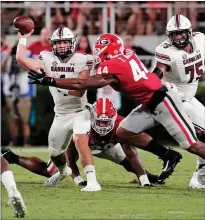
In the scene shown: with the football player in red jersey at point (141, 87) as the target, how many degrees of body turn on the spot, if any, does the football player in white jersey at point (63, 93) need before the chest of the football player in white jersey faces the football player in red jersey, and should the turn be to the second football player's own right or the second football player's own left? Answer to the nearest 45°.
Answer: approximately 45° to the second football player's own left

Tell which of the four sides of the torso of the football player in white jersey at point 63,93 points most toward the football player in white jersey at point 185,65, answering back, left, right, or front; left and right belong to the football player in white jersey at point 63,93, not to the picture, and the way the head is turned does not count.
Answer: left

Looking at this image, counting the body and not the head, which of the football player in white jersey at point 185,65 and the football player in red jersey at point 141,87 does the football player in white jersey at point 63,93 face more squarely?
the football player in red jersey

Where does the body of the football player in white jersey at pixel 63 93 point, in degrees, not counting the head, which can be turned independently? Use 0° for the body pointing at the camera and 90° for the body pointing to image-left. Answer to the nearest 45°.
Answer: approximately 0°
